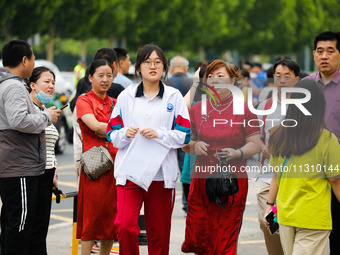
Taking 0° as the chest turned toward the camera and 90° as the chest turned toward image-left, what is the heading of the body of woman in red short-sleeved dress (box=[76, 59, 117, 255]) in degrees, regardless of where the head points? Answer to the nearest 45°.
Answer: approximately 315°
